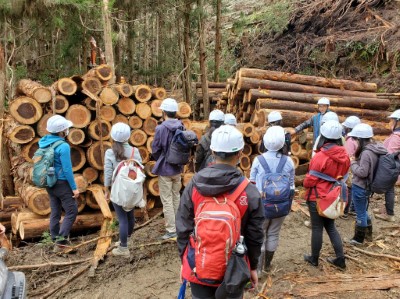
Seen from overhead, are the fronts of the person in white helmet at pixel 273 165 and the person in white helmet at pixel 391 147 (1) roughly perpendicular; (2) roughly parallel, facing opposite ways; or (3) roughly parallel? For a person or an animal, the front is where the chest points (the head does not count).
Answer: roughly perpendicular

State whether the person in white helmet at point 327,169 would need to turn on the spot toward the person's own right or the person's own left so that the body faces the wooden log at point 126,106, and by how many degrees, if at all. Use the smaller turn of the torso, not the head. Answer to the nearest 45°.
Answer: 0° — they already face it

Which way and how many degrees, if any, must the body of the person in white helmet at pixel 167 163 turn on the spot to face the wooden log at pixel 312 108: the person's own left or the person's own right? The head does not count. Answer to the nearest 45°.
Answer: approximately 90° to the person's own right

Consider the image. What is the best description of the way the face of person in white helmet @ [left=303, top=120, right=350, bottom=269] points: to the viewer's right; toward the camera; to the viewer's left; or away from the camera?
away from the camera

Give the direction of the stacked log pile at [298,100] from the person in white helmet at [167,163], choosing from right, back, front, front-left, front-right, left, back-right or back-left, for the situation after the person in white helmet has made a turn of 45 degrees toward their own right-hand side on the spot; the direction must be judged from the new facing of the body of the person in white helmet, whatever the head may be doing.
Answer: front-right

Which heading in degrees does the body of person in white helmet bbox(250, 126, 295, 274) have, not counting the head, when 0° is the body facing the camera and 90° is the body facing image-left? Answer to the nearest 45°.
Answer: approximately 180°

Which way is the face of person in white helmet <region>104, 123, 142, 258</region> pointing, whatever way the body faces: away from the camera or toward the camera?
away from the camera

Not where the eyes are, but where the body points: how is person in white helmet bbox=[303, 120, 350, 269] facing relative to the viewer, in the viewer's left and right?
facing away from the viewer and to the left of the viewer

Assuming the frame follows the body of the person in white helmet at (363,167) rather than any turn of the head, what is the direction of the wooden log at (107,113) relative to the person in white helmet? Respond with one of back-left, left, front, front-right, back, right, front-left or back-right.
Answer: front

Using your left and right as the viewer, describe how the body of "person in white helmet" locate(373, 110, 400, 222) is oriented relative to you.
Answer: facing to the left of the viewer

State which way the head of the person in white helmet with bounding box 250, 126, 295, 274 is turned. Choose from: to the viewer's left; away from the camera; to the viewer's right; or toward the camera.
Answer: away from the camera

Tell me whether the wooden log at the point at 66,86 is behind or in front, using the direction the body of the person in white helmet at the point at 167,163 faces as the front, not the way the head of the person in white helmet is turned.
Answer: in front
